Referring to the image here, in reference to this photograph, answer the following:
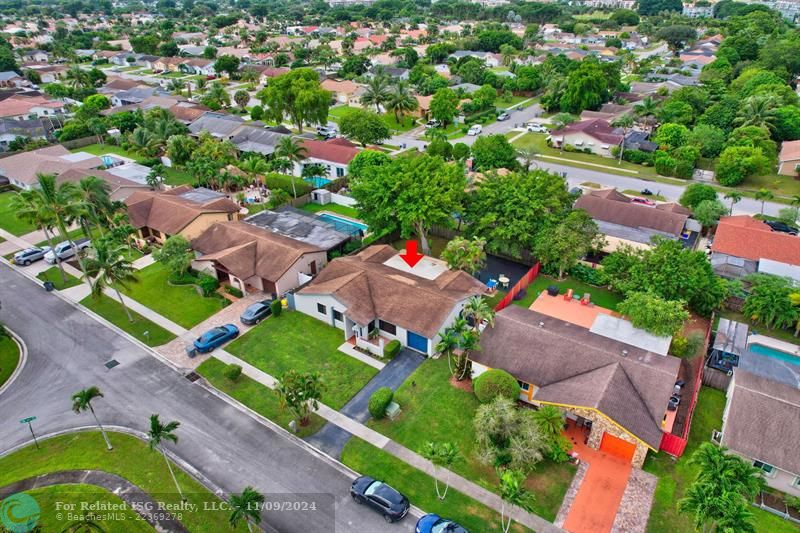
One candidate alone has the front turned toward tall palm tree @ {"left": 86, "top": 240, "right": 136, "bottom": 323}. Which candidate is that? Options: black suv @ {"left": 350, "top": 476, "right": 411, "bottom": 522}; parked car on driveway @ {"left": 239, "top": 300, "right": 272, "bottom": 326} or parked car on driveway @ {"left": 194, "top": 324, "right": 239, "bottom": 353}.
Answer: the black suv

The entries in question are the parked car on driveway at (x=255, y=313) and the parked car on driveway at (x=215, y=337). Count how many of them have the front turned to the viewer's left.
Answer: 0

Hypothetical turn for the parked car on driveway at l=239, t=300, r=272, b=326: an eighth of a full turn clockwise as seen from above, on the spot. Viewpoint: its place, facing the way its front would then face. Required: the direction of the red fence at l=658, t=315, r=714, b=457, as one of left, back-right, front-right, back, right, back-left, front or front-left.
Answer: front-right

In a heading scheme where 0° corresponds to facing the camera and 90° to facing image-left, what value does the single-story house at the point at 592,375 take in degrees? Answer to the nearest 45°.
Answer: approximately 45°

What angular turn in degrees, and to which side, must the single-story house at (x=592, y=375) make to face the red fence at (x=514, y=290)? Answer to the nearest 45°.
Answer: approximately 90° to its right

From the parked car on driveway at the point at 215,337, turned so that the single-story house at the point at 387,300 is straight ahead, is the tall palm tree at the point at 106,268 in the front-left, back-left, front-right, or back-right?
back-left

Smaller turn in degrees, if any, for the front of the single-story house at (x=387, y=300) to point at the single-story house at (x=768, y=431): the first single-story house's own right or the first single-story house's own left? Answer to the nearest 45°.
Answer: approximately 90° to the first single-story house's own left

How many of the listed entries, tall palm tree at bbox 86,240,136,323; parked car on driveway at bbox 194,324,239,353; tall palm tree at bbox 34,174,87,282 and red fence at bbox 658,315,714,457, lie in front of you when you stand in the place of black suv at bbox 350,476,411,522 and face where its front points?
3

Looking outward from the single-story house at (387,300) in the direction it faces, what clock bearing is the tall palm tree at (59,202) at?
The tall palm tree is roughly at 2 o'clock from the single-story house.

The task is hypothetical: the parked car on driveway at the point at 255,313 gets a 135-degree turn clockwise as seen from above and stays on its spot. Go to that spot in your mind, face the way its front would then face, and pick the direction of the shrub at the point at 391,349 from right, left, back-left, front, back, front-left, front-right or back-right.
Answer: front-left

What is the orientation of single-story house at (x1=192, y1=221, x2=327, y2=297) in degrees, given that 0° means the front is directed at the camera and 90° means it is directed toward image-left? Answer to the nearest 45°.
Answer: approximately 45°

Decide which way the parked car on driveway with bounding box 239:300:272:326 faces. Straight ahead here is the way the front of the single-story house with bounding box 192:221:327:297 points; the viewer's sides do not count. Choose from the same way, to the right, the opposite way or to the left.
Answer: the opposite way

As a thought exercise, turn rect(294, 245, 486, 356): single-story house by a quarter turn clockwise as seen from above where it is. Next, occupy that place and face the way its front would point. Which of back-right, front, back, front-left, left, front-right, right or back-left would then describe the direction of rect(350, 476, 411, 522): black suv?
back-left

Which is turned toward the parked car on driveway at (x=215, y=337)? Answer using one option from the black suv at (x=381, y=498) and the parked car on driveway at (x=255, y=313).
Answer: the black suv

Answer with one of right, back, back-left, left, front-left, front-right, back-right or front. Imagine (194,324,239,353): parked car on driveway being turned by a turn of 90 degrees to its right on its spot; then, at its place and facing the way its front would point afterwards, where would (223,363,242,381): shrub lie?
front-right

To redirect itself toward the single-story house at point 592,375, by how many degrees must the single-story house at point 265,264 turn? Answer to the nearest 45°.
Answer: approximately 90° to its left

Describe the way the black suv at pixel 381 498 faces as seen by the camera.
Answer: facing away from the viewer and to the left of the viewer

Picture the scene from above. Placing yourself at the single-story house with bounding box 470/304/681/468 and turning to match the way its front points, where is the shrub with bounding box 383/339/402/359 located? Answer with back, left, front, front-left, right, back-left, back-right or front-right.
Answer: front-right

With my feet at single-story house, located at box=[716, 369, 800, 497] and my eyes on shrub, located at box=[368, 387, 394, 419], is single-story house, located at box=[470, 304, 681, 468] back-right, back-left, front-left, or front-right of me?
front-right

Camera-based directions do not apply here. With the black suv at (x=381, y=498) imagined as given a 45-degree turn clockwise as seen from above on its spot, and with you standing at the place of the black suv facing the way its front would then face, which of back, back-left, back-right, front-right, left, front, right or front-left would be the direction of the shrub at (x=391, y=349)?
front

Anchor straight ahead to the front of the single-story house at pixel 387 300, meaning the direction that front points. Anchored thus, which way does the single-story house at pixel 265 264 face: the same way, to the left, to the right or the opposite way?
the same way
